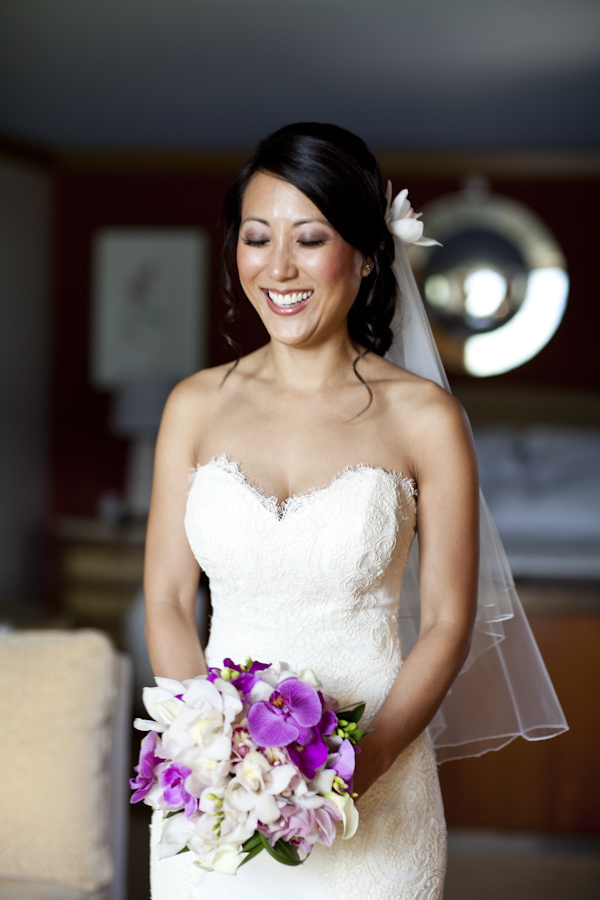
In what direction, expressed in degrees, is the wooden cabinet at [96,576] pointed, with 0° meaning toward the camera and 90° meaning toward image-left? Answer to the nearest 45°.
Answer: approximately 0°

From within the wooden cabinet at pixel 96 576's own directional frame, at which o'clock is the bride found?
The bride is roughly at 12 o'clock from the wooden cabinet.

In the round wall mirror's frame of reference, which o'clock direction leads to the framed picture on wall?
The framed picture on wall is roughly at 3 o'clock from the round wall mirror.

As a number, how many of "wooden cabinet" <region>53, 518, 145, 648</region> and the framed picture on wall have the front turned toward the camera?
2

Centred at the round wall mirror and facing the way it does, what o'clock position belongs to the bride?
The bride is roughly at 12 o'clock from the round wall mirror.

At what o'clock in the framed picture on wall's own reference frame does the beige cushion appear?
The beige cushion is roughly at 12 o'clock from the framed picture on wall.

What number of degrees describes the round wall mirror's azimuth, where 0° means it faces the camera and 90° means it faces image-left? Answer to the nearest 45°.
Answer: approximately 0°

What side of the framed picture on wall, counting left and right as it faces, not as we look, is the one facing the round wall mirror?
left
